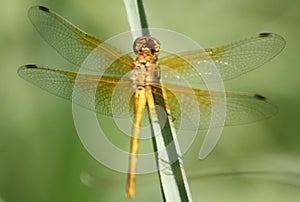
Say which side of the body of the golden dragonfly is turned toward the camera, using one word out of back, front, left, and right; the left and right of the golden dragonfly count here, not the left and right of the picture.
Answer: back
